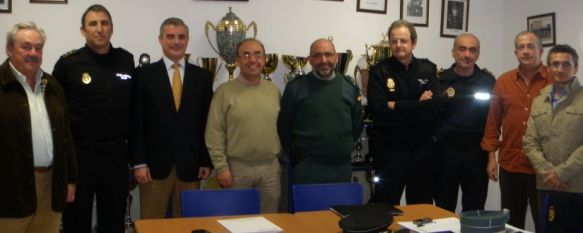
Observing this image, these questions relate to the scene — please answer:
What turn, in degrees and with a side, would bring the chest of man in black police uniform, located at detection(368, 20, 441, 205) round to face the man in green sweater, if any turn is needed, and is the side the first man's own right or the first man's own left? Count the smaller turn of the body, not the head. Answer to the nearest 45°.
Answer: approximately 45° to the first man's own right

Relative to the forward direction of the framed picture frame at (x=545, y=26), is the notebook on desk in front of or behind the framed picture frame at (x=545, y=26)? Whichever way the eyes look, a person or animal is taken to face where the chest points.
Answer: in front

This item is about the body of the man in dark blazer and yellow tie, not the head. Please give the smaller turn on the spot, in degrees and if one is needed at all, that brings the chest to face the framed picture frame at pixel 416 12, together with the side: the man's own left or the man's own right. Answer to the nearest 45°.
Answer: approximately 135° to the man's own left

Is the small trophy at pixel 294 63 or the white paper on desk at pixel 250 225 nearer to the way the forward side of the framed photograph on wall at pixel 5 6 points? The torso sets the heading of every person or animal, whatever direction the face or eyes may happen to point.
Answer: the white paper on desk

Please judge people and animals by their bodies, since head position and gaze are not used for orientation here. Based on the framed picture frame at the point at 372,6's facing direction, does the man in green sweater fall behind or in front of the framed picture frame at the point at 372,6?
in front

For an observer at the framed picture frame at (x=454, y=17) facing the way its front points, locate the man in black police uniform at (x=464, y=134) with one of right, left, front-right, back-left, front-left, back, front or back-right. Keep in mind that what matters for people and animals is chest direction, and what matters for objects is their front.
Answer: front

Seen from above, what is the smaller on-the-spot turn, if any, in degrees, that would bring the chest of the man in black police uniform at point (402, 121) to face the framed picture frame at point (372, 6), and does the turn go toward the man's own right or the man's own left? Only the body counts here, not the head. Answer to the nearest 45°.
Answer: approximately 180°

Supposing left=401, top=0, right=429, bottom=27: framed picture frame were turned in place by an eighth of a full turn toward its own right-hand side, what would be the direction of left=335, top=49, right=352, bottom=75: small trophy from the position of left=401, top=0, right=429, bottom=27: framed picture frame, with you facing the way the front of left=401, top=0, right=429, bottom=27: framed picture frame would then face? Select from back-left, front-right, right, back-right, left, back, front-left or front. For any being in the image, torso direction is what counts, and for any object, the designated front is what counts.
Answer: front

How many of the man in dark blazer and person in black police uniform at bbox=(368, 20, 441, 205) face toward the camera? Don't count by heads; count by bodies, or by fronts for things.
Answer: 2

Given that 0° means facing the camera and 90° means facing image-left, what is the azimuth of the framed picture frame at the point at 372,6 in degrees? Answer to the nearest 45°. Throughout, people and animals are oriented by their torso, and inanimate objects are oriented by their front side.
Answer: approximately 0°
